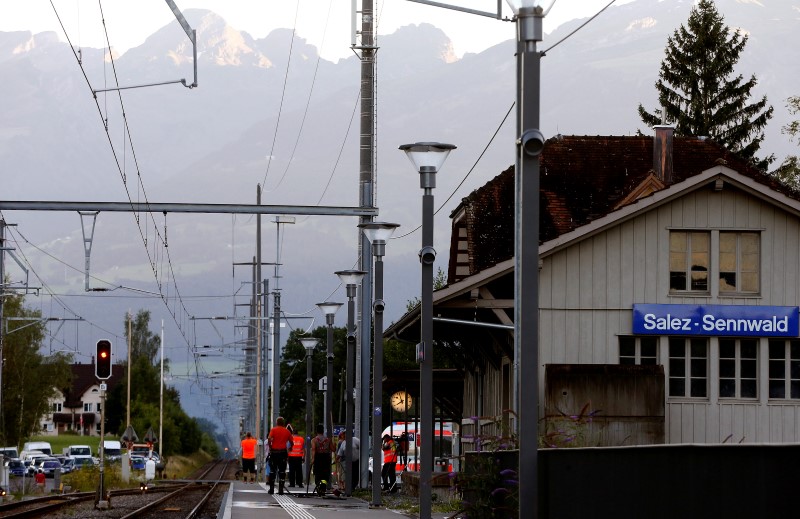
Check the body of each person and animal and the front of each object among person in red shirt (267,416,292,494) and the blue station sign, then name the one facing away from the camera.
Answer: the person in red shirt

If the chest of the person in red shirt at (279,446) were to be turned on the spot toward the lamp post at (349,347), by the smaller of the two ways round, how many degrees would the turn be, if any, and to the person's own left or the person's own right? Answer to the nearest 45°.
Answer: approximately 45° to the person's own right

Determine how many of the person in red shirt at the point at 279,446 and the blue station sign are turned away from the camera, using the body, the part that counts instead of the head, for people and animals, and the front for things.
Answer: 1

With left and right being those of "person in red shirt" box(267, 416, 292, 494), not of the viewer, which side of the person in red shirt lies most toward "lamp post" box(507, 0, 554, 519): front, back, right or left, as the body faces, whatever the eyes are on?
back

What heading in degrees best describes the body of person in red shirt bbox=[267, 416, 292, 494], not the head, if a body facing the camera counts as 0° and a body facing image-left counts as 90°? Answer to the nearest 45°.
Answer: approximately 180°

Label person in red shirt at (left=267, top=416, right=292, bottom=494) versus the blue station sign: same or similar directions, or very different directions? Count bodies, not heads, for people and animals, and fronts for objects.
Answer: very different directions

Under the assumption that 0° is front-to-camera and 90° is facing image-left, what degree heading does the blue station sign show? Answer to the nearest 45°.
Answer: approximately 0°

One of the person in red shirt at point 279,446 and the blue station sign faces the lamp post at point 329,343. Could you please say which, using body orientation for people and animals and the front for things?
the person in red shirt

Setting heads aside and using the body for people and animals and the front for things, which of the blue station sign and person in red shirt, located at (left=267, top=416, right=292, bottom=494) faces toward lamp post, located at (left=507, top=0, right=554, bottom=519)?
the blue station sign
